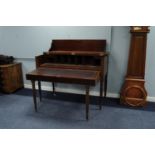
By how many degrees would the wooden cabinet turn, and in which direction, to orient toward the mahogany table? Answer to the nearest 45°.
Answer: approximately 90° to its left

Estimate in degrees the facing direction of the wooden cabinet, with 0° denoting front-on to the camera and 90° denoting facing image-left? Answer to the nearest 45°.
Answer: approximately 45°
